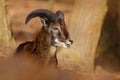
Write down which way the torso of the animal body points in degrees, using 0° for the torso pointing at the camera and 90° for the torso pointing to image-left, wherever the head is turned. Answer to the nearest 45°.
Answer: approximately 315°
